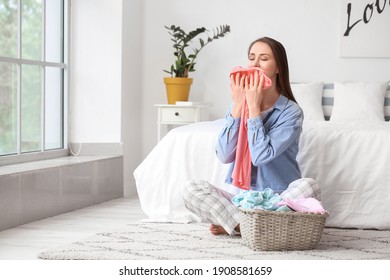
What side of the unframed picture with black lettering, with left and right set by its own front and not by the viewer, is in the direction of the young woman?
front

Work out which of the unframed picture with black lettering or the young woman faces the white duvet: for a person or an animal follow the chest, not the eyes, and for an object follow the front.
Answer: the unframed picture with black lettering

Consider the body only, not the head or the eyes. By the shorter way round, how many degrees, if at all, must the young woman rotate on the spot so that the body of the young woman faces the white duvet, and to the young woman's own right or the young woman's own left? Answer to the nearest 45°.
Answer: approximately 180°

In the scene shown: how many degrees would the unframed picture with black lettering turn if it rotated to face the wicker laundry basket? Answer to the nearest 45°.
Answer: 0° — it already faces it

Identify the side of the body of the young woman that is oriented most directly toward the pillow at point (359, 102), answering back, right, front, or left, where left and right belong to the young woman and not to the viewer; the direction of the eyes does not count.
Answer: back

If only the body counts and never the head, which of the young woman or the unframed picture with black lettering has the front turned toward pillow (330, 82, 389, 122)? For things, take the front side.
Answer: the unframed picture with black lettering

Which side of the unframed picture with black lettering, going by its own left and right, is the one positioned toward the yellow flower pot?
right

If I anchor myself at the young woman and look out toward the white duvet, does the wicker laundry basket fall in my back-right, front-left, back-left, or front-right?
back-right

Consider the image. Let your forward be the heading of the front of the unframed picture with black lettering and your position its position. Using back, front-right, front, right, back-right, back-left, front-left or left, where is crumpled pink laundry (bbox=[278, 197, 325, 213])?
front

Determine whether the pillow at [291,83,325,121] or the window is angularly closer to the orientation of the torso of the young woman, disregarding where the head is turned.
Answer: the window

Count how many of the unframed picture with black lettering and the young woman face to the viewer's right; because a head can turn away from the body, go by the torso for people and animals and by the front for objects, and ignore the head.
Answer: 0

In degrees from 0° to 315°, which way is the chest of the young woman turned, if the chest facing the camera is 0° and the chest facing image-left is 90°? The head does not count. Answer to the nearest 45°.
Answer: approximately 45°

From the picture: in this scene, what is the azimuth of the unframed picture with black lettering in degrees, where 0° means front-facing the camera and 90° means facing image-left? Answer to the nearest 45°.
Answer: approximately 0°
